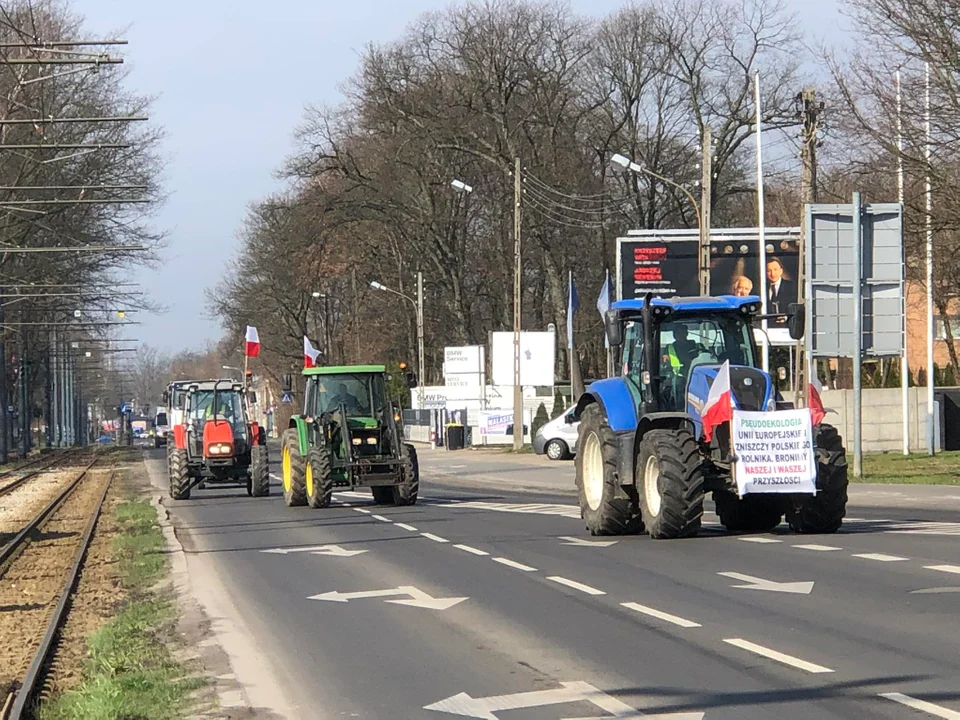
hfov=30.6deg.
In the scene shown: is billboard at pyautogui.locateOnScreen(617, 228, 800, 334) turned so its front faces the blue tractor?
yes

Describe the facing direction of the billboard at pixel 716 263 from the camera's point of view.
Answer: facing the viewer

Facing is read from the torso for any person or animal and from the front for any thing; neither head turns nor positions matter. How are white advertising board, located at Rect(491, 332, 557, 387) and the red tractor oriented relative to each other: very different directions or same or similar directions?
same or similar directions

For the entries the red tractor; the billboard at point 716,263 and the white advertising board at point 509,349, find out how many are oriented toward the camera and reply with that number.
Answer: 3

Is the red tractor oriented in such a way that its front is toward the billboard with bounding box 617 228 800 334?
no

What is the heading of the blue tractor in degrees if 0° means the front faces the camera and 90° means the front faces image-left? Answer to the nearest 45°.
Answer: approximately 315°

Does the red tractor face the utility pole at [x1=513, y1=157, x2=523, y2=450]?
no

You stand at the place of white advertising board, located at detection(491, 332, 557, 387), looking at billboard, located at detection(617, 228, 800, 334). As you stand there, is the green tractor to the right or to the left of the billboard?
right

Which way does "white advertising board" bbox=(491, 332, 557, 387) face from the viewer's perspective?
toward the camera

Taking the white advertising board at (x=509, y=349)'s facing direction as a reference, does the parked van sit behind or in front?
in front

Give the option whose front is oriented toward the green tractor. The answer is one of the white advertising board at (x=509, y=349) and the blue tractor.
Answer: the white advertising board

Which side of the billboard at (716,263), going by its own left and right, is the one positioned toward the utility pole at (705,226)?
front

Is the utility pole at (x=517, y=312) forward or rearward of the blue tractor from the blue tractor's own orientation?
rearward

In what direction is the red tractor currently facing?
toward the camera

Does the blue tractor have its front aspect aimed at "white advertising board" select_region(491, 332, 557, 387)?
no
